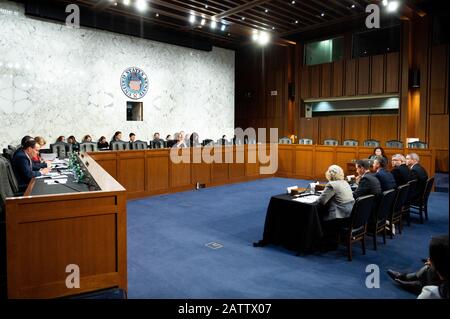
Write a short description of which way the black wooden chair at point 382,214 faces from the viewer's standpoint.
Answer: facing away from the viewer and to the left of the viewer

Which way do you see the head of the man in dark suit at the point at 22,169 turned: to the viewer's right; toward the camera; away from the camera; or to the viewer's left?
to the viewer's right

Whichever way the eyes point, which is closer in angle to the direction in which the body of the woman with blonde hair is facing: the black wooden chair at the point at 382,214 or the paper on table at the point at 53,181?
the paper on table

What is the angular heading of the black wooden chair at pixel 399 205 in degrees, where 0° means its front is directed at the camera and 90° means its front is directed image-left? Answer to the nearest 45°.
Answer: approximately 135°

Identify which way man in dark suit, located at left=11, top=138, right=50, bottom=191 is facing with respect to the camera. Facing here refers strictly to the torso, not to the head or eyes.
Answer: to the viewer's right

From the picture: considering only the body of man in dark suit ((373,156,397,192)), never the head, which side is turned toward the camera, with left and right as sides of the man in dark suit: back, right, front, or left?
left

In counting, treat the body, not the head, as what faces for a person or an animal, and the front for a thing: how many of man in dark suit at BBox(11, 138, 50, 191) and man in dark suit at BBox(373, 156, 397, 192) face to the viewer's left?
1
